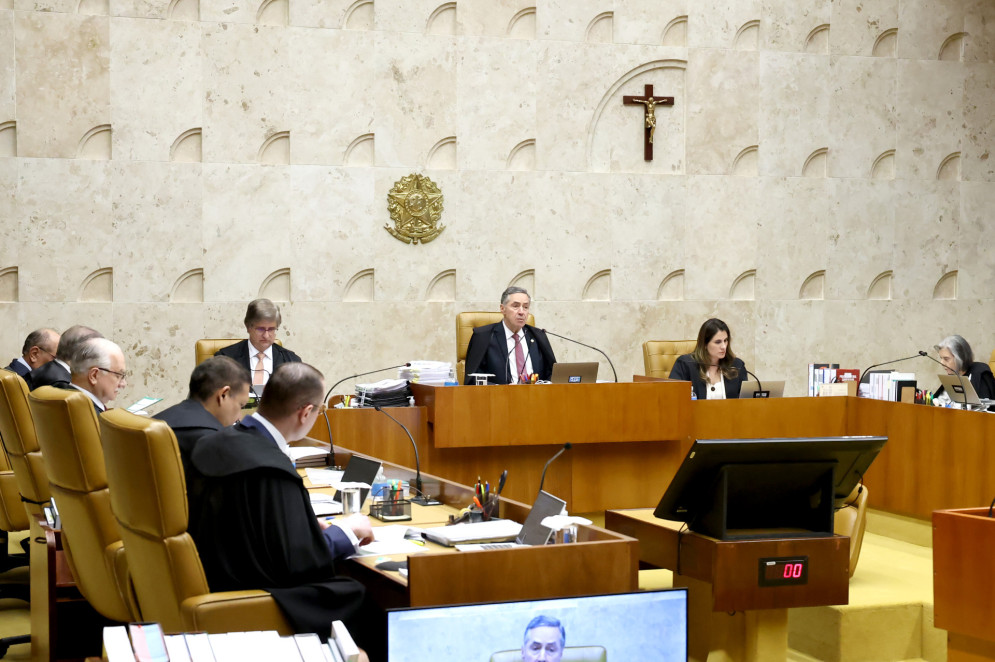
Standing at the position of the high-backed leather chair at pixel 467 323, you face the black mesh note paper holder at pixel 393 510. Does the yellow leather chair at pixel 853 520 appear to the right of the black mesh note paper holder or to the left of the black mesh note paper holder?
left

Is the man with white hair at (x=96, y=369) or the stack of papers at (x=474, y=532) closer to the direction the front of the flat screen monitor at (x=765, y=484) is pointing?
the man with white hair

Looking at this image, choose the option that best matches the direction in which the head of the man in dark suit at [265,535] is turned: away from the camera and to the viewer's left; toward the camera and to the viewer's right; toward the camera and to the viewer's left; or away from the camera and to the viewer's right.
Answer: away from the camera and to the viewer's right

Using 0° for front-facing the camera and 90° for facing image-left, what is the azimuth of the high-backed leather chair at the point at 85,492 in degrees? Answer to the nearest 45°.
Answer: approximately 225°

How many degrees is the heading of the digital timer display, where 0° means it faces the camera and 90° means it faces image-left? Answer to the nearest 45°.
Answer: approximately 0°

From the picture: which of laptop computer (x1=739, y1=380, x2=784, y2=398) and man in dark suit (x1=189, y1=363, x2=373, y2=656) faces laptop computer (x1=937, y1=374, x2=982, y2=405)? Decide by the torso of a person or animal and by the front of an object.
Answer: the man in dark suit

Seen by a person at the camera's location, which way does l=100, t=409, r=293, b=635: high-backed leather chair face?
facing away from the viewer and to the right of the viewer

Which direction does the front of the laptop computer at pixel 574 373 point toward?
away from the camera

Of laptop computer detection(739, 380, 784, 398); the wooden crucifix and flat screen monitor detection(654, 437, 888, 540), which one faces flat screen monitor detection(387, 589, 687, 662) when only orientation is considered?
the wooden crucifix

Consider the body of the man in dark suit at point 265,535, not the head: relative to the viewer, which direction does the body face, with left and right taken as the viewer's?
facing away from the viewer and to the right of the viewer

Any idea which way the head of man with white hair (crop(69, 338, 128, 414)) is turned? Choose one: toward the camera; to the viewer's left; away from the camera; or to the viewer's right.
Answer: to the viewer's right
